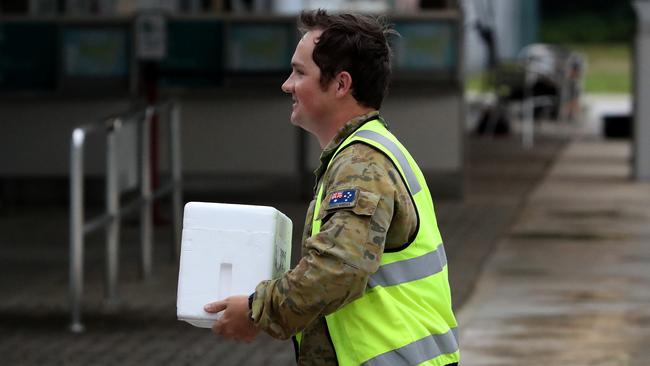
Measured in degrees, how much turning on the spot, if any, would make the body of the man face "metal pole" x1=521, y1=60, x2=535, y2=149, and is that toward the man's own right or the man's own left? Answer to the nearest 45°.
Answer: approximately 90° to the man's own right

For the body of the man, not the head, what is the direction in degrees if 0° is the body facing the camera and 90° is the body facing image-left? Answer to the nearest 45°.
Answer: approximately 90°

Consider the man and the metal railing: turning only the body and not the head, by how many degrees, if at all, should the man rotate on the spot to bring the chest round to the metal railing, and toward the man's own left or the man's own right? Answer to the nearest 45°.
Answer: approximately 90° to the man's own right

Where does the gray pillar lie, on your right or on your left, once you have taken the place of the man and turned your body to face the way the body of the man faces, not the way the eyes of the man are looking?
on your right
